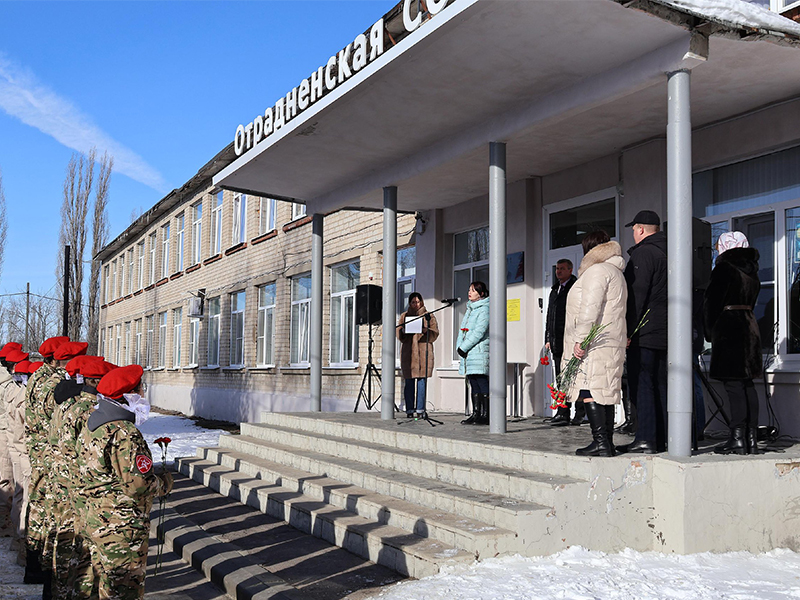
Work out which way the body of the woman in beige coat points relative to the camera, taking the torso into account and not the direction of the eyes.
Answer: to the viewer's left

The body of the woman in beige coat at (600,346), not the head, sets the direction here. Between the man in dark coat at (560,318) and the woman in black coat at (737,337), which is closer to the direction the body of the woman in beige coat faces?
the man in dark coat

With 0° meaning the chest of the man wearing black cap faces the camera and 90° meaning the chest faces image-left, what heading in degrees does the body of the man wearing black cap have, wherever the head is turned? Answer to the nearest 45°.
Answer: approximately 90°

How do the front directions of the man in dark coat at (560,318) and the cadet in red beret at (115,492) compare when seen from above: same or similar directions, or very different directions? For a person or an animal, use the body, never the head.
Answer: very different directions

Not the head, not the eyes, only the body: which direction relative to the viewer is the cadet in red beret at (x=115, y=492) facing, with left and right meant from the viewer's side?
facing away from the viewer and to the right of the viewer

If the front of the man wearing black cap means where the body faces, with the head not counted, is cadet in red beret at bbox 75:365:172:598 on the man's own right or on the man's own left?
on the man's own left

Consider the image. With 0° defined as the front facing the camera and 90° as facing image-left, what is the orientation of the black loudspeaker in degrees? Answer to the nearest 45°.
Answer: approximately 45°
